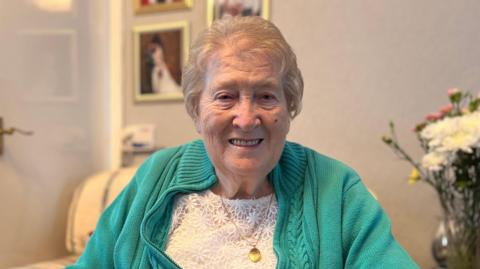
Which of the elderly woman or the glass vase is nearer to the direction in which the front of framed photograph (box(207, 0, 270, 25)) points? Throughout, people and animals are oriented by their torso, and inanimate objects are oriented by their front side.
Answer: the elderly woman

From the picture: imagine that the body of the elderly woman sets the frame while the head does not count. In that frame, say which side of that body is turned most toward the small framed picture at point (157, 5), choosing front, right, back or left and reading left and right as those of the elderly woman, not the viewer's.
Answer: back

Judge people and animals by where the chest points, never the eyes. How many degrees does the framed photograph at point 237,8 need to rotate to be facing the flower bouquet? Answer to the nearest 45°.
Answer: approximately 45° to its left

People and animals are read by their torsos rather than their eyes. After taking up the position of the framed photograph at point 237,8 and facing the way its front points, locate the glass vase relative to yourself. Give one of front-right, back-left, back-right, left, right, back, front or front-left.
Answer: front-left

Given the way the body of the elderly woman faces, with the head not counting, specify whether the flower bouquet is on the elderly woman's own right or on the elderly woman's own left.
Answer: on the elderly woman's own left

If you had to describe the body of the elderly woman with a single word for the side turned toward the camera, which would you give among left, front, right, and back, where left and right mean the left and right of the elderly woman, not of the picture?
front

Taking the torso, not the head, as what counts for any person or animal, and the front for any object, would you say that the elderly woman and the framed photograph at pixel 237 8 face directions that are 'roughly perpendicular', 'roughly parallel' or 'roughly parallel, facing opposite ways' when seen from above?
roughly parallel

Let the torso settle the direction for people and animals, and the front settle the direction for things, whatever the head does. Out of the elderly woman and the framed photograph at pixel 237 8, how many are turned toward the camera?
2

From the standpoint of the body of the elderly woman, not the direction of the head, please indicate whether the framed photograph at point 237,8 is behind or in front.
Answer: behind

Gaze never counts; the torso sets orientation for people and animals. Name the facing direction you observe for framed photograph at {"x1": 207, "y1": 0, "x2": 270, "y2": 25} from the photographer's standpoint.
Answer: facing the viewer

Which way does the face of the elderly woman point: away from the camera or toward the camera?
toward the camera
